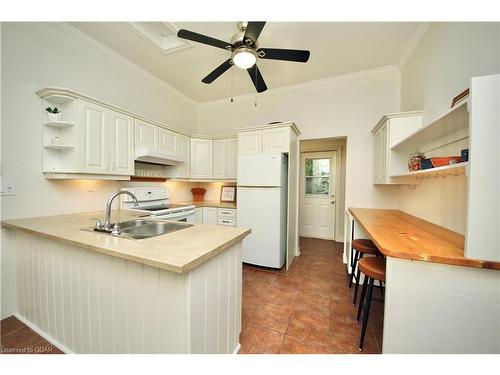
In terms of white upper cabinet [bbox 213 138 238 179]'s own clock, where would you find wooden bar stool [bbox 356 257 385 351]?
The wooden bar stool is roughly at 11 o'clock from the white upper cabinet.

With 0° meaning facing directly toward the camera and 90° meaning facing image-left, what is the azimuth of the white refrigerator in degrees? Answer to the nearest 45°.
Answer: approximately 0°

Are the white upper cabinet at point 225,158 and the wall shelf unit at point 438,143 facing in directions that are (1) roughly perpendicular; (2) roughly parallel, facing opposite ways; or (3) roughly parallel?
roughly perpendicular

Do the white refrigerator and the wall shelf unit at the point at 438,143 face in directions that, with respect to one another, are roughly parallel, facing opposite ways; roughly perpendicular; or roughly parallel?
roughly perpendicular

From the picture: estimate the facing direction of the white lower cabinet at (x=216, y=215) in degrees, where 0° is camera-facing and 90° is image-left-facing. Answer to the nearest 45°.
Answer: approximately 0°

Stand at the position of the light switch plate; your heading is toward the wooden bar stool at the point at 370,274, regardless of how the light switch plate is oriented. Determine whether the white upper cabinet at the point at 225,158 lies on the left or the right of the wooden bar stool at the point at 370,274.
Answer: left

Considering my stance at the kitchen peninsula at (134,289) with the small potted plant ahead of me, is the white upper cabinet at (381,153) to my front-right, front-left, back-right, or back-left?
back-right

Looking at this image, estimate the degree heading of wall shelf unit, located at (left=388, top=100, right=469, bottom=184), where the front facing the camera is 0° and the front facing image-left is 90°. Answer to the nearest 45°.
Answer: approximately 45°
